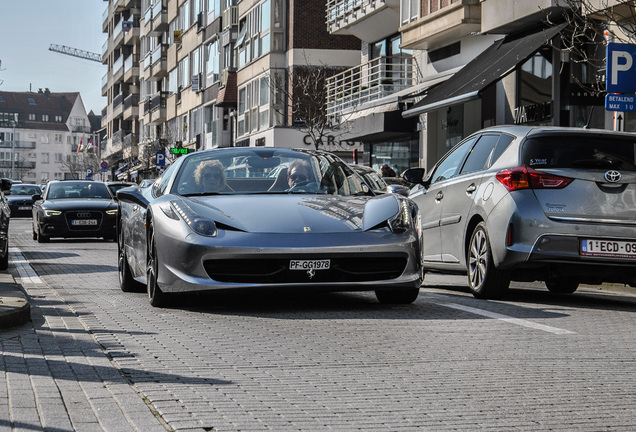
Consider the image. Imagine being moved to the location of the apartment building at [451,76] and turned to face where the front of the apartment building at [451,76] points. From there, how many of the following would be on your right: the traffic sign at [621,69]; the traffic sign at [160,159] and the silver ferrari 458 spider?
1

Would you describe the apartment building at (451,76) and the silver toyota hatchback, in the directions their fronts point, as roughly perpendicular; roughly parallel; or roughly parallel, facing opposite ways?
roughly perpendicular

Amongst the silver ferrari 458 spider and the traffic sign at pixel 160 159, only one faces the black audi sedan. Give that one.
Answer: the traffic sign

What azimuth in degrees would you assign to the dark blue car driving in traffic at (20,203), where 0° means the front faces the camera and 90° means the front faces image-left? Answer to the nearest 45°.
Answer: approximately 0°

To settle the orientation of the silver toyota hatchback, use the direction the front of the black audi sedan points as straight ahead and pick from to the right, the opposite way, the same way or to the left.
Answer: the opposite way

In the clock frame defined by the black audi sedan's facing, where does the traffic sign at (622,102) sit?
The traffic sign is roughly at 11 o'clock from the black audi sedan.

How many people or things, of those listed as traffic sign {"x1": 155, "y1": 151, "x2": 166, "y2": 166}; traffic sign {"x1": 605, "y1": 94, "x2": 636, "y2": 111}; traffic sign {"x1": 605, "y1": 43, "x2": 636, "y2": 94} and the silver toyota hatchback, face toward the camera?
3

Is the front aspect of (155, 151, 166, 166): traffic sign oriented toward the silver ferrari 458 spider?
yes

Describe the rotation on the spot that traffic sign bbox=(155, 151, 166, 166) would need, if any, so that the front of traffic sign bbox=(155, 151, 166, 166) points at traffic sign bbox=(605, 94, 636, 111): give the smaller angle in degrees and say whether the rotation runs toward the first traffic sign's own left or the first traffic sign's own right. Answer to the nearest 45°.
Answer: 0° — it already faces it
